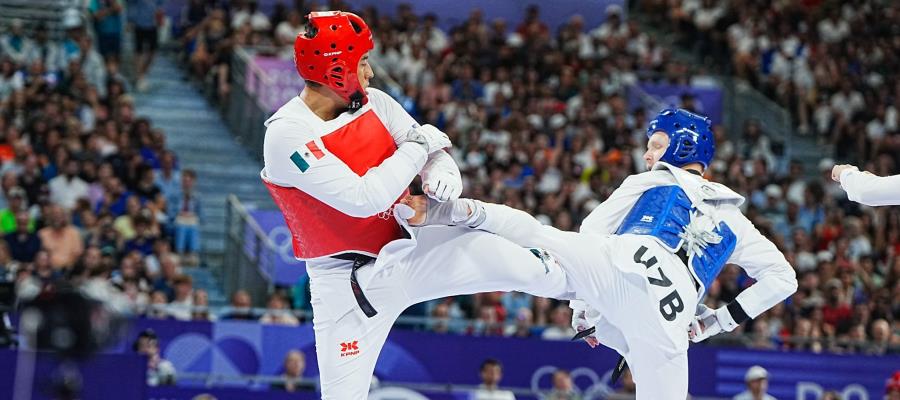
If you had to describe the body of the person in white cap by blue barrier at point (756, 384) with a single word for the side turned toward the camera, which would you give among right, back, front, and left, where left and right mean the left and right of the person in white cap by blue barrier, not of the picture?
front

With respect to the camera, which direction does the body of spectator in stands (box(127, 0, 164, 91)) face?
toward the camera

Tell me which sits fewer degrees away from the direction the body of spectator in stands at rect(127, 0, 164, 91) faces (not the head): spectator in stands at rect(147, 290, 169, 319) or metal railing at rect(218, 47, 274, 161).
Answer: the spectator in stands

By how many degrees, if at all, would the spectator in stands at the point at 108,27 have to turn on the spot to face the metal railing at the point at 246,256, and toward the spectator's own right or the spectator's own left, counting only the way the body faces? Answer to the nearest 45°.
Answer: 0° — they already face it

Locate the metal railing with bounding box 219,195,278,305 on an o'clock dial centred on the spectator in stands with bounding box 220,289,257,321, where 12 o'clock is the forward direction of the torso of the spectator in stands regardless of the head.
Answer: The metal railing is roughly at 6 o'clock from the spectator in stands.

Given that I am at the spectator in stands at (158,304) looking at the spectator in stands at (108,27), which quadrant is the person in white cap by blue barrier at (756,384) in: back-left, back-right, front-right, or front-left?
back-right

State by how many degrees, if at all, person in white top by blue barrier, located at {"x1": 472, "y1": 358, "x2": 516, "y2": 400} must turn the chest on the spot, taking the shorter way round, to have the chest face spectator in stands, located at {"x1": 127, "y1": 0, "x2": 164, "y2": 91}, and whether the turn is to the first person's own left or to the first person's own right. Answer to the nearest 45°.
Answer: approximately 135° to the first person's own right

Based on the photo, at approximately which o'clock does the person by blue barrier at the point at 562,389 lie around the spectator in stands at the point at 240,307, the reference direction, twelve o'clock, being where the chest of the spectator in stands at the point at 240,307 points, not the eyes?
the person by blue barrier at the point at 562,389 is roughly at 10 o'clock from the spectator in stands at the point at 240,307.

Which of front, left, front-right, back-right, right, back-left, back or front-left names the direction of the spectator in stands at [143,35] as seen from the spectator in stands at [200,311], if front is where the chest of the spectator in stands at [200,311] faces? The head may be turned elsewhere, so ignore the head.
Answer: back

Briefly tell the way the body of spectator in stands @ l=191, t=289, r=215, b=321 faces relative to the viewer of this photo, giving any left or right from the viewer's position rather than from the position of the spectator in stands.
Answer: facing the viewer

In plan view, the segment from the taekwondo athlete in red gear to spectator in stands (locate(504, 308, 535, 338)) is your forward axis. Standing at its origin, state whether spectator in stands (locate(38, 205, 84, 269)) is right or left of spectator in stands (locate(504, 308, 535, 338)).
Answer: left
